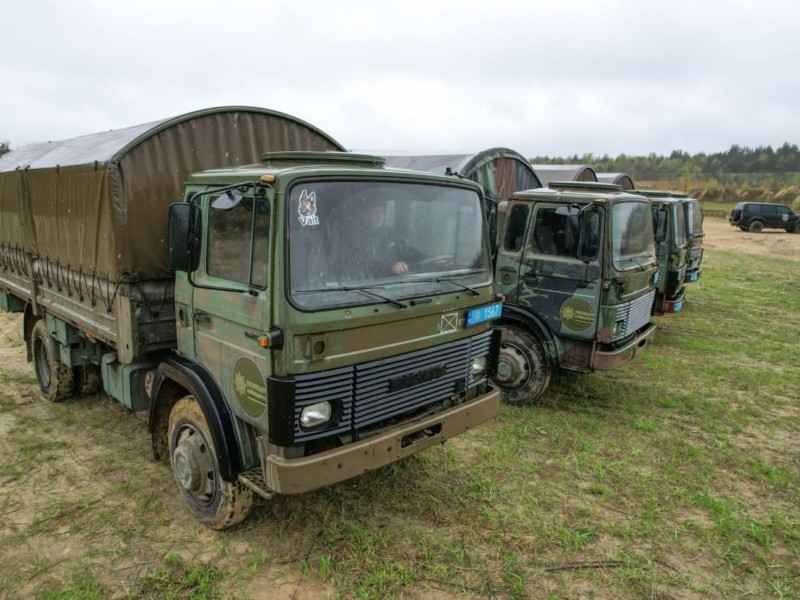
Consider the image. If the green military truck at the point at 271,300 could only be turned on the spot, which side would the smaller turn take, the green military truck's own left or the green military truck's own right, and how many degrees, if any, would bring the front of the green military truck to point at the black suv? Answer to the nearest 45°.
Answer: approximately 90° to the green military truck's own left

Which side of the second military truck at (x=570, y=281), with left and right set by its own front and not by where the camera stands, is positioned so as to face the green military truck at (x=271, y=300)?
right

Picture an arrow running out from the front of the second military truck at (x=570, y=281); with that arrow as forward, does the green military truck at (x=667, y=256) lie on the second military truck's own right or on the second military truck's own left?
on the second military truck's own left

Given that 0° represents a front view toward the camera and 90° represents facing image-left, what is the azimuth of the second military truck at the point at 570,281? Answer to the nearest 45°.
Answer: approximately 315°

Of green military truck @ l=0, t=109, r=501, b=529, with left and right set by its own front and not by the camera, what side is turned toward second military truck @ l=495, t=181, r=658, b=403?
left

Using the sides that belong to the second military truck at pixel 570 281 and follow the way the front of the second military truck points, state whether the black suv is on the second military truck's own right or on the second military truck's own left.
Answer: on the second military truck's own left

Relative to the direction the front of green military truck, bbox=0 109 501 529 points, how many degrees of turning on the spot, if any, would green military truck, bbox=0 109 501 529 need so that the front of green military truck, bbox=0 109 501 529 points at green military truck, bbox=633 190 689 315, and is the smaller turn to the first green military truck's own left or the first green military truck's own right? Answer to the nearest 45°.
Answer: approximately 90° to the first green military truck's own left
